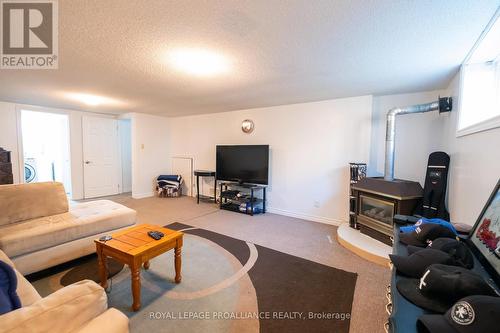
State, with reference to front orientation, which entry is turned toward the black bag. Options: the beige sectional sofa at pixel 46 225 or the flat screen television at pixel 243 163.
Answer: the beige sectional sofa

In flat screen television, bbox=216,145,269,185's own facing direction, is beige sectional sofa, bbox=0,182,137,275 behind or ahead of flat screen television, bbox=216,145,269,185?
ahead

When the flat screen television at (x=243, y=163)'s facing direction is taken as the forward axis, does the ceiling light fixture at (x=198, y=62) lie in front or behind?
in front

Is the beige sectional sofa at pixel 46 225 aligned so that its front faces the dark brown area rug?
yes

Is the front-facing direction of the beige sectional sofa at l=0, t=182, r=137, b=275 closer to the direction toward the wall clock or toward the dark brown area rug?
the dark brown area rug

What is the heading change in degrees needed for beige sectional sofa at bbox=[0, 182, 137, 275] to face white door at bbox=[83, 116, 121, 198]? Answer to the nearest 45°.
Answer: approximately 135° to its left

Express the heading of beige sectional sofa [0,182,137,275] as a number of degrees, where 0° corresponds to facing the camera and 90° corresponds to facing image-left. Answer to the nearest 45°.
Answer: approximately 315°

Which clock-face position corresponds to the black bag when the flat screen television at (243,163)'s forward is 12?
The black bag is roughly at 9 o'clock from the flat screen television.

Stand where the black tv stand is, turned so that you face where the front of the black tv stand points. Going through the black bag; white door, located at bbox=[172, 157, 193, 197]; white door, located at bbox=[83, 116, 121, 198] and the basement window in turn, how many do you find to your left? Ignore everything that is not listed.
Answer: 2

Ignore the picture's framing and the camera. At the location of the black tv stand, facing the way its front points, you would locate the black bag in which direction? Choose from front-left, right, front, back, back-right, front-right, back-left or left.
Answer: left

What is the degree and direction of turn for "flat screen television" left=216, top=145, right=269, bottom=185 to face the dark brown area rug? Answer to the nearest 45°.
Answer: approximately 45° to its left

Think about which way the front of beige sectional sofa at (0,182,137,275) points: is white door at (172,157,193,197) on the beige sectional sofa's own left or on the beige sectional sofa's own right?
on the beige sectional sofa's own left

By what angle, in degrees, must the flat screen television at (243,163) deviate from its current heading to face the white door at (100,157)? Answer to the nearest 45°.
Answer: approximately 45° to its right

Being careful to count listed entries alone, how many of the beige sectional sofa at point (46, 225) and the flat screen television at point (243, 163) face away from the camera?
0
